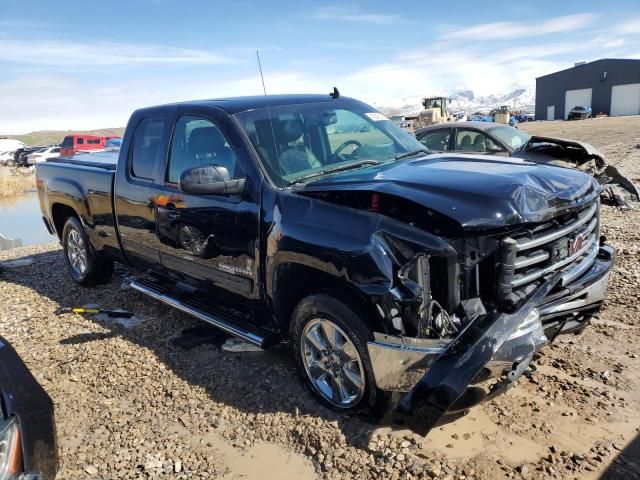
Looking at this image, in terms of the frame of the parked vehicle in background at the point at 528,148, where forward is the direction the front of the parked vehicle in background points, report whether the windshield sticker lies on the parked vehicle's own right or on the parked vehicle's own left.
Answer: on the parked vehicle's own right

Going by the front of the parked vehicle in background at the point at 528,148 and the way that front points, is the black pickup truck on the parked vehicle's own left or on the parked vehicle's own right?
on the parked vehicle's own right

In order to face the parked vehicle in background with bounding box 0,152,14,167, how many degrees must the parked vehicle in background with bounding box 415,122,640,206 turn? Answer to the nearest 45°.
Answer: approximately 180°

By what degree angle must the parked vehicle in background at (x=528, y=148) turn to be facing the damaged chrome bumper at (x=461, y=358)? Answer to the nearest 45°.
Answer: approximately 45° to its right

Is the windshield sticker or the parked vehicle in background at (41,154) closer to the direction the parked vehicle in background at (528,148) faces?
the windshield sticker

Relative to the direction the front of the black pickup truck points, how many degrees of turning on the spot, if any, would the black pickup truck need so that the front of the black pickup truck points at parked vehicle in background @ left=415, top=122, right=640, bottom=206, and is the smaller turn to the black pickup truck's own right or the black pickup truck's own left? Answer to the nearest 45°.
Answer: approximately 90° to the black pickup truck's own left

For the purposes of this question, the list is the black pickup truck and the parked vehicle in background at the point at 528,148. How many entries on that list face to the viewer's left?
0

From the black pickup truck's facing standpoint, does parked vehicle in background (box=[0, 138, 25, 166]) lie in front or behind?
behind

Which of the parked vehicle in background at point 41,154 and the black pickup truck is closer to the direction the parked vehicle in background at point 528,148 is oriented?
the black pickup truck

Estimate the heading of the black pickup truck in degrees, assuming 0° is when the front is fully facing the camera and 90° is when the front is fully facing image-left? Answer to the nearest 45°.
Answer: approximately 315°

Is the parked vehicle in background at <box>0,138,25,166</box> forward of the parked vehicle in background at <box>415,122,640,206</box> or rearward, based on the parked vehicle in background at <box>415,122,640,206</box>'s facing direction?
rearward

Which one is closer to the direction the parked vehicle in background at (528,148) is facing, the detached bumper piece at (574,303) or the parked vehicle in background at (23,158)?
the detached bumper piece
